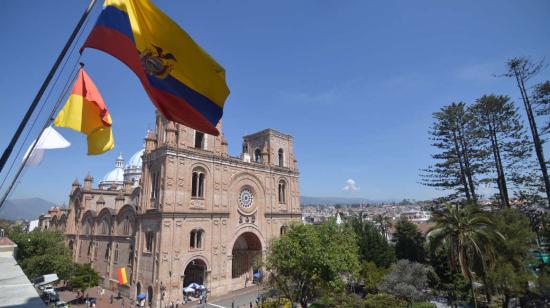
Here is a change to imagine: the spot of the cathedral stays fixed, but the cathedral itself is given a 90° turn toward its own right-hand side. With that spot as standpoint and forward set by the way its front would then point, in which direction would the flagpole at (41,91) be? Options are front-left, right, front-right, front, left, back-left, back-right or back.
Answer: front-left

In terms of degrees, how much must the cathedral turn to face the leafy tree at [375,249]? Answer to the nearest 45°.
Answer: approximately 45° to its left

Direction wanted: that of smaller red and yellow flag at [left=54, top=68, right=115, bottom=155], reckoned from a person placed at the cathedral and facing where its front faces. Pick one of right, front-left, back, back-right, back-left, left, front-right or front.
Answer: front-right

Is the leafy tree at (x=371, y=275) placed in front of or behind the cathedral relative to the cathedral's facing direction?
in front

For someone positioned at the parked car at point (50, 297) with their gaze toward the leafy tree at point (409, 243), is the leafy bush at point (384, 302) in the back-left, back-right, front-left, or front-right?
front-right

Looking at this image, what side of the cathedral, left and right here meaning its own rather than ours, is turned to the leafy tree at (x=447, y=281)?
front

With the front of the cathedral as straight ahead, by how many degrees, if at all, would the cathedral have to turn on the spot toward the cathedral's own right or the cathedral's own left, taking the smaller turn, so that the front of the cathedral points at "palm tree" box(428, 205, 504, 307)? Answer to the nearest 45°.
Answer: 0° — it already faces it

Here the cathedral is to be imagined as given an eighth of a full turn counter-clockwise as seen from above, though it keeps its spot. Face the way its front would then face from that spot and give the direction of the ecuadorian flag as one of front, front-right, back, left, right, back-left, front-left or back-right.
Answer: right

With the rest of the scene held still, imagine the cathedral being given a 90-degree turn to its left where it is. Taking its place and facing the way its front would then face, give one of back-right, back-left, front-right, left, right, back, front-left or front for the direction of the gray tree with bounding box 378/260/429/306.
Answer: right

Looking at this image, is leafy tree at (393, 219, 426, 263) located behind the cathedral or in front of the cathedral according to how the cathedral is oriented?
in front
